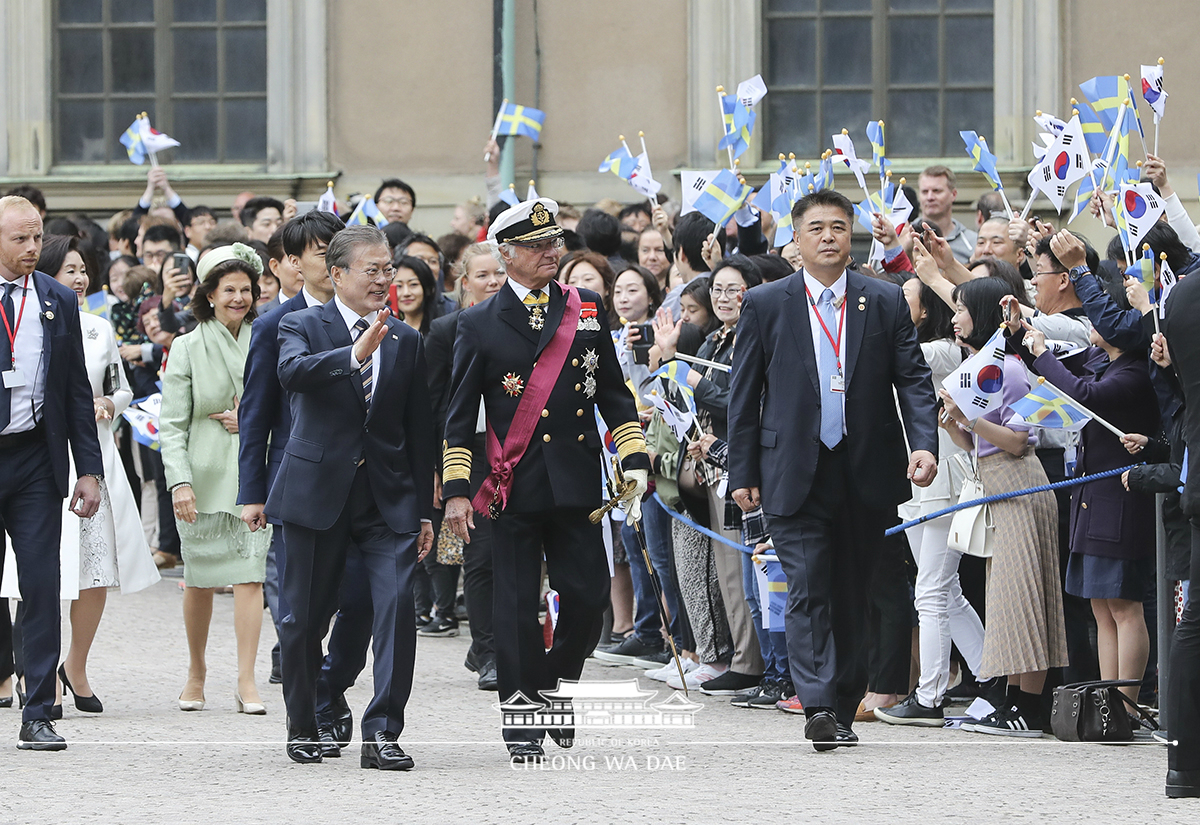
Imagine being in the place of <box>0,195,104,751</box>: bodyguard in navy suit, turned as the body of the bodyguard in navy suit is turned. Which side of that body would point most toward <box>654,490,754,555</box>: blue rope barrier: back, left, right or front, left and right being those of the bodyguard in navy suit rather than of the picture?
left

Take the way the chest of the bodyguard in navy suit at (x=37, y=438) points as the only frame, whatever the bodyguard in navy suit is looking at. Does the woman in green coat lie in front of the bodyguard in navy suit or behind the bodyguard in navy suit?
behind

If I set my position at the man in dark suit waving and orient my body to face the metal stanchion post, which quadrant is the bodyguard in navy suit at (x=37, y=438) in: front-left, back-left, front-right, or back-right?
back-left

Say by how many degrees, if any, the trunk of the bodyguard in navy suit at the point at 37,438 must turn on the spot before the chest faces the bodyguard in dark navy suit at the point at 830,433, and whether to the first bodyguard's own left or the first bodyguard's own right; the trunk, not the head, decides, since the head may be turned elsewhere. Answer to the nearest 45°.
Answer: approximately 90° to the first bodyguard's own left

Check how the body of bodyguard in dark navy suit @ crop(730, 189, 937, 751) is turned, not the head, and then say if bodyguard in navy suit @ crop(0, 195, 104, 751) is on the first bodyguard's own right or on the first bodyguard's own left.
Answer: on the first bodyguard's own right

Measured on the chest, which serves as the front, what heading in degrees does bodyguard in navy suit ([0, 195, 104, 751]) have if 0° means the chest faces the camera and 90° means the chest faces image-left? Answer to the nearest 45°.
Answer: approximately 0°

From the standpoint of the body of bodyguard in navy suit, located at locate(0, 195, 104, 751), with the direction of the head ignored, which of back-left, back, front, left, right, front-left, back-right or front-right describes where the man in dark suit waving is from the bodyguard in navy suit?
front-left

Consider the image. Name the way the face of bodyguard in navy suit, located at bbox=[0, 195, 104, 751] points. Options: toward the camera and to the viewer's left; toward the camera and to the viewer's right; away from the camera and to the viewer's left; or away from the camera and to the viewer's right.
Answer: toward the camera and to the viewer's right

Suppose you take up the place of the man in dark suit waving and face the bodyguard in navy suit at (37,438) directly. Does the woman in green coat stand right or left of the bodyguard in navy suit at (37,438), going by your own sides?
right

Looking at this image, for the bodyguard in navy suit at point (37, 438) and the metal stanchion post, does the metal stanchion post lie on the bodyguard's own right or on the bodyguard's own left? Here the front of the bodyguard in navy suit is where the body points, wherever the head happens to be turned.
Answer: on the bodyguard's own left

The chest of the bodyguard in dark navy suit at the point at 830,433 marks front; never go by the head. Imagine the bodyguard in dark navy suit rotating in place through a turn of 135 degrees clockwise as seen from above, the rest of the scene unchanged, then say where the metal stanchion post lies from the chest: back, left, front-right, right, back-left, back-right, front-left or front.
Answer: back-right
